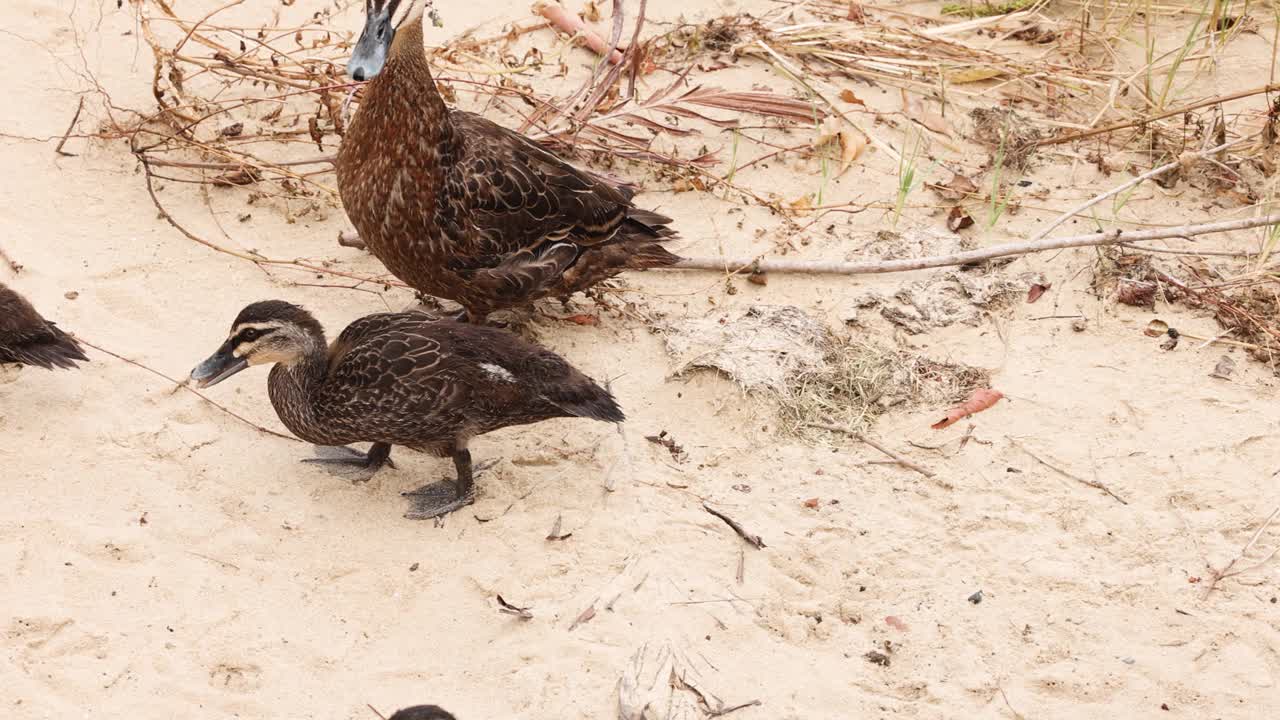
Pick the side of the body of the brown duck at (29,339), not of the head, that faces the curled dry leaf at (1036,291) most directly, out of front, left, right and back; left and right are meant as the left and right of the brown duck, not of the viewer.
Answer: back

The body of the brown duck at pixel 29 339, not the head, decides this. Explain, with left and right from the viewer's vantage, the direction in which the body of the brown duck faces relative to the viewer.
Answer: facing to the left of the viewer

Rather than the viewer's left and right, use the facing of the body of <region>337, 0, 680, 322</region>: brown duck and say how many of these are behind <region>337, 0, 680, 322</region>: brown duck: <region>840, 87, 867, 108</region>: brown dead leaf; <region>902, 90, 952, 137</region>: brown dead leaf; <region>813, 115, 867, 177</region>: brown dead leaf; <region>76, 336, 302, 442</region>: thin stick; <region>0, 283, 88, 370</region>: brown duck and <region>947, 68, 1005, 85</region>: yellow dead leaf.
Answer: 4

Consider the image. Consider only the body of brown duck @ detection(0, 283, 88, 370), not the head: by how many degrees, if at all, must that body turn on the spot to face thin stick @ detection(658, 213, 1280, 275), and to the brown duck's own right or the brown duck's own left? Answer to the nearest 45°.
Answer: approximately 180°

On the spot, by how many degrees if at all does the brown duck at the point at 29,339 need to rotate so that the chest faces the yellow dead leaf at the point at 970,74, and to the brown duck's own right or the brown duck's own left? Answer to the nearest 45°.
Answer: approximately 180°

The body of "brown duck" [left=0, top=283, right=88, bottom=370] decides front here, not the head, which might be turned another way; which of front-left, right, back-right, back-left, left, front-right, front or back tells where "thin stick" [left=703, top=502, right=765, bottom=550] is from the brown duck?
back-left

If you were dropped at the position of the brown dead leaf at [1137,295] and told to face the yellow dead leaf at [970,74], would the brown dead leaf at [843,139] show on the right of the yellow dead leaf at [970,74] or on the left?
left

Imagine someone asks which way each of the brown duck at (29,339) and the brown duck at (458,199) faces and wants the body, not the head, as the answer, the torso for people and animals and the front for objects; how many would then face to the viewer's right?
0

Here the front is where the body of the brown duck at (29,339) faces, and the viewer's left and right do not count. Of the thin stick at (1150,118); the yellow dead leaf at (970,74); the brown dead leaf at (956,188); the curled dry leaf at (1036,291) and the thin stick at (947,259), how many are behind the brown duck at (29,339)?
5
